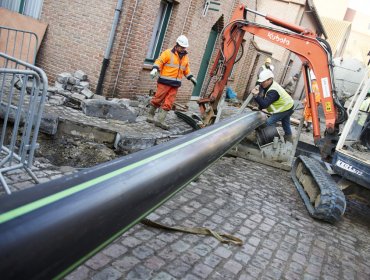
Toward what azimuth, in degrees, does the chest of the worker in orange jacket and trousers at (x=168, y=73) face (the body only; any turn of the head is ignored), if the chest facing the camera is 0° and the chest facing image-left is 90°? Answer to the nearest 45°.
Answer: approximately 315°

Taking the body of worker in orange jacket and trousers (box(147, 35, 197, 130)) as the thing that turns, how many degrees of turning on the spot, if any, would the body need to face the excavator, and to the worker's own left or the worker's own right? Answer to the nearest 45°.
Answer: approximately 45° to the worker's own left

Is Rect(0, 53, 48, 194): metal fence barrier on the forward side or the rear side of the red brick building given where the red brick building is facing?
on the forward side

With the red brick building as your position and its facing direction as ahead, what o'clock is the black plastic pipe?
The black plastic pipe is roughly at 1 o'clock from the red brick building.

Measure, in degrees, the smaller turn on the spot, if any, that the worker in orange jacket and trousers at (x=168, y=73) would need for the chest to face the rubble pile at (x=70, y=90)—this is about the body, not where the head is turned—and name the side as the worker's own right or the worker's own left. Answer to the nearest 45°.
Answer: approximately 135° to the worker's own right

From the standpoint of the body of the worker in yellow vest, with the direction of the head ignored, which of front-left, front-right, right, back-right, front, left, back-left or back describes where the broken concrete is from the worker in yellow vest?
front-left

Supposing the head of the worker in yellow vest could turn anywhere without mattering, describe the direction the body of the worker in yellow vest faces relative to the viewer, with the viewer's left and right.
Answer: facing to the left of the viewer

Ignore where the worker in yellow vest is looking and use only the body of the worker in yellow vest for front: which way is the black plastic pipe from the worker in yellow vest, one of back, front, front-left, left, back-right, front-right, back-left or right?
left

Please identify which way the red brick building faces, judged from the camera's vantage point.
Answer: facing the viewer and to the right of the viewer

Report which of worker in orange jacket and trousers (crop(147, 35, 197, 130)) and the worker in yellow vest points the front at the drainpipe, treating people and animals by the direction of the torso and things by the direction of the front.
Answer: the worker in yellow vest

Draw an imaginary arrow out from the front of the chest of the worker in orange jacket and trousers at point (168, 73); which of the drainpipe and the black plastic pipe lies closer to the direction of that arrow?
the black plastic pipe

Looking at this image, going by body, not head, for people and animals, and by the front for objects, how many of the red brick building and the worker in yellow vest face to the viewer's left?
1

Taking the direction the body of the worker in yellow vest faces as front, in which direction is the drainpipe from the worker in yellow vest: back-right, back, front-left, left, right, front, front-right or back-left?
front

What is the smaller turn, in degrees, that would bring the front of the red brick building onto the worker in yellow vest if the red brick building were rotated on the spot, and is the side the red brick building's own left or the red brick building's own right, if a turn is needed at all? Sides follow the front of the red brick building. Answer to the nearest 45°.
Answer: approximately 45° to the red brick building's own left

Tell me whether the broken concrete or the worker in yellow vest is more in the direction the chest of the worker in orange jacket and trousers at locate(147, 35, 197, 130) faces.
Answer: the worker in yellow vest

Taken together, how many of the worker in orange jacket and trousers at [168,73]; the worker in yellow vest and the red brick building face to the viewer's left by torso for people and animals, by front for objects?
1
